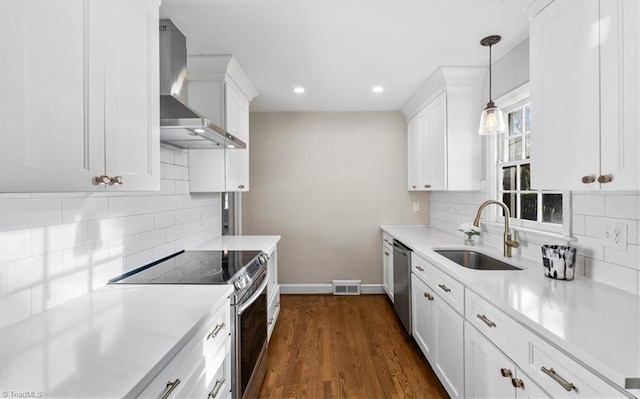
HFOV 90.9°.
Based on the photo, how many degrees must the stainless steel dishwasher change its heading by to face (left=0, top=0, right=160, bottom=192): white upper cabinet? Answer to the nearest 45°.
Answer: approximately 45° to its left

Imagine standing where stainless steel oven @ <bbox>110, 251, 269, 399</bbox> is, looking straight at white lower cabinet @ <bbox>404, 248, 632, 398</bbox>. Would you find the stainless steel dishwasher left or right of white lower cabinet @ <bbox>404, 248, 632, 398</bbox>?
left

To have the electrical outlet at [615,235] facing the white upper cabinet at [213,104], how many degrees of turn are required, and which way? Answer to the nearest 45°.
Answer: approximately 45° to its right

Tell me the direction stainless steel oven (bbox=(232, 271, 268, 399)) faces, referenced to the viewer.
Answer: facing to the right of the viewer

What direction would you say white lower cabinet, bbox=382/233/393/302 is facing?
to the viewer's left

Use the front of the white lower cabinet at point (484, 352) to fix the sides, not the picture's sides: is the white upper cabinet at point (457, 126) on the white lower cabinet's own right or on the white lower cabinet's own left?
on the white lower cabinet's own right

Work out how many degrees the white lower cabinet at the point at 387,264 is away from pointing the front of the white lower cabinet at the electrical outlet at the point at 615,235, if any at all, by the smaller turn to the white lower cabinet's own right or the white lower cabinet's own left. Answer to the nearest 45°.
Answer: approximately 135° to the white lower cabinet's own left

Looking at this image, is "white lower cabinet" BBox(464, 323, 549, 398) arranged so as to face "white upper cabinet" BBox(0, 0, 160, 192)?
yes

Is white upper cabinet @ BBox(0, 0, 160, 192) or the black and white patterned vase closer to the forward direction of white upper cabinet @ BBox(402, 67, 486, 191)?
the white upper cabinet

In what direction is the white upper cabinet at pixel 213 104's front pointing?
to the viewer's right

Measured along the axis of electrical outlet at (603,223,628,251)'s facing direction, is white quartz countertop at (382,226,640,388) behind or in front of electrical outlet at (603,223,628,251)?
in front

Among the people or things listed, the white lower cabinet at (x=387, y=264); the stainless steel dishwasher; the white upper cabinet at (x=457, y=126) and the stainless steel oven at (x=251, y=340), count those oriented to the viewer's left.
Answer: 3

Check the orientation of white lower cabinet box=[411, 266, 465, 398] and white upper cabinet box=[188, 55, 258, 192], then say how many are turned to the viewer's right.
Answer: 1

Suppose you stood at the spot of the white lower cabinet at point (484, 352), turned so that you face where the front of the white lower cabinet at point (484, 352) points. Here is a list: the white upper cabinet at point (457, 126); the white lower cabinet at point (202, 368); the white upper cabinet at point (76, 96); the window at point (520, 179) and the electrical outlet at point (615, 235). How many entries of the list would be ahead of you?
2

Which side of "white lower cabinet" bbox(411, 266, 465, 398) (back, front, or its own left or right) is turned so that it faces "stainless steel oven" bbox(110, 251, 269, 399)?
front

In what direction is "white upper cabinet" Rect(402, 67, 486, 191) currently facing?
to the viewer's left

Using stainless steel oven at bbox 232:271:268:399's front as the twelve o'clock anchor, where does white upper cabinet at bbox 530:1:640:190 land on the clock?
The white upper cabinet is roughly at 1 o'clock from the stainless steel oven.
